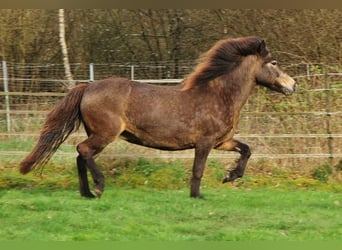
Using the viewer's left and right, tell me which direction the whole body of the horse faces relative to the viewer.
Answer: facing to the right of the viewer

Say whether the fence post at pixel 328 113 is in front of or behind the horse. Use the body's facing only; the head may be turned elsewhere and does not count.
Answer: in front
